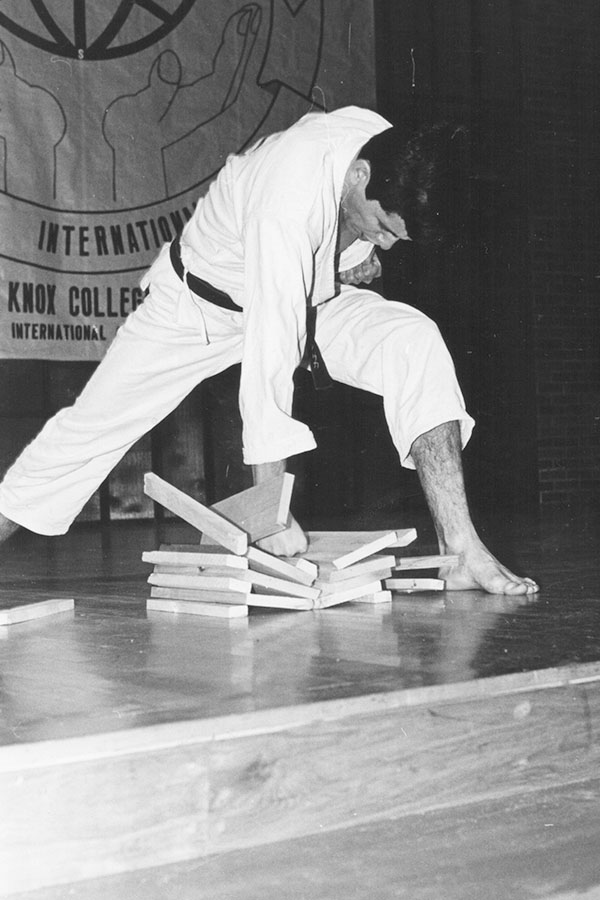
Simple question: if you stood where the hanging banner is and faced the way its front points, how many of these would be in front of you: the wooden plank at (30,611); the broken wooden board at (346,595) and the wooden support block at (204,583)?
3

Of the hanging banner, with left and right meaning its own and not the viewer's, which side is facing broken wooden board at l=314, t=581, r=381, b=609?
front

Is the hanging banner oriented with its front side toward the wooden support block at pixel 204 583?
yes

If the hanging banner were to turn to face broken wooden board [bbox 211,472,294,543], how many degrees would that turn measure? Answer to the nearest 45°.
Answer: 0° — it already faces it

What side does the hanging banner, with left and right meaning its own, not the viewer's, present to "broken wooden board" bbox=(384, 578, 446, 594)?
front

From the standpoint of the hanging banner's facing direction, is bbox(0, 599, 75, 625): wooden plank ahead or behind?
ahead

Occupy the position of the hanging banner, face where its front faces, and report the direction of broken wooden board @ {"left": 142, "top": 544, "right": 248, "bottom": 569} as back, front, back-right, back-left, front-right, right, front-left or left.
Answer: front

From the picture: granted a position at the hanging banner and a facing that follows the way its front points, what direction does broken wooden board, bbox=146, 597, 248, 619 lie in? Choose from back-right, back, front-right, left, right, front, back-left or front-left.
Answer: front

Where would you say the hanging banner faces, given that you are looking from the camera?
facing the viewer

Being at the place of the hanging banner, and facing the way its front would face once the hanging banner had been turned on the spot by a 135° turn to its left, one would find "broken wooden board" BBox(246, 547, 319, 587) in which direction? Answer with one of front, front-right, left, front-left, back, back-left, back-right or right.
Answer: back-right

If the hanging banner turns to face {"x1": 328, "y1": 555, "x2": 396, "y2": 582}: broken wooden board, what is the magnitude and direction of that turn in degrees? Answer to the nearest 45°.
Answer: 0° — it already faces it

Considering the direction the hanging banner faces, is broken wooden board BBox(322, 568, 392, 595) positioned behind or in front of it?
in front

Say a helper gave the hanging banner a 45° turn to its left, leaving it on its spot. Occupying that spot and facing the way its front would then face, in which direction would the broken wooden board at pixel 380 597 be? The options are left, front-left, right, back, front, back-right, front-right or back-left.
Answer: front-right

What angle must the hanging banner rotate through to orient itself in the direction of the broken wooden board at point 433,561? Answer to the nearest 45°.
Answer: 0° — it already faces it

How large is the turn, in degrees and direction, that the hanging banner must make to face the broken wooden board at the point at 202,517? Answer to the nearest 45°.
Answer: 0° — it already faces it

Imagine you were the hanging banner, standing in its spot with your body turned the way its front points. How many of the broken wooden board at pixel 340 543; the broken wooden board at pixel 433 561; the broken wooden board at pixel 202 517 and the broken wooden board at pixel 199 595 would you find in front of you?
4
